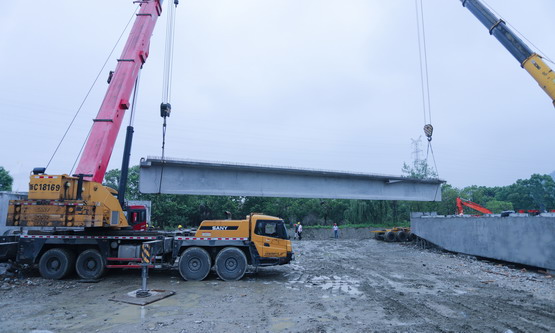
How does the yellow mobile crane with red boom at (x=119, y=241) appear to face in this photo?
to the viewer's right

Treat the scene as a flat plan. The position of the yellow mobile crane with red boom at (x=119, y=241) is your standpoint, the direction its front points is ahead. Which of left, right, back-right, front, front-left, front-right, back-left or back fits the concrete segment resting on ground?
front
